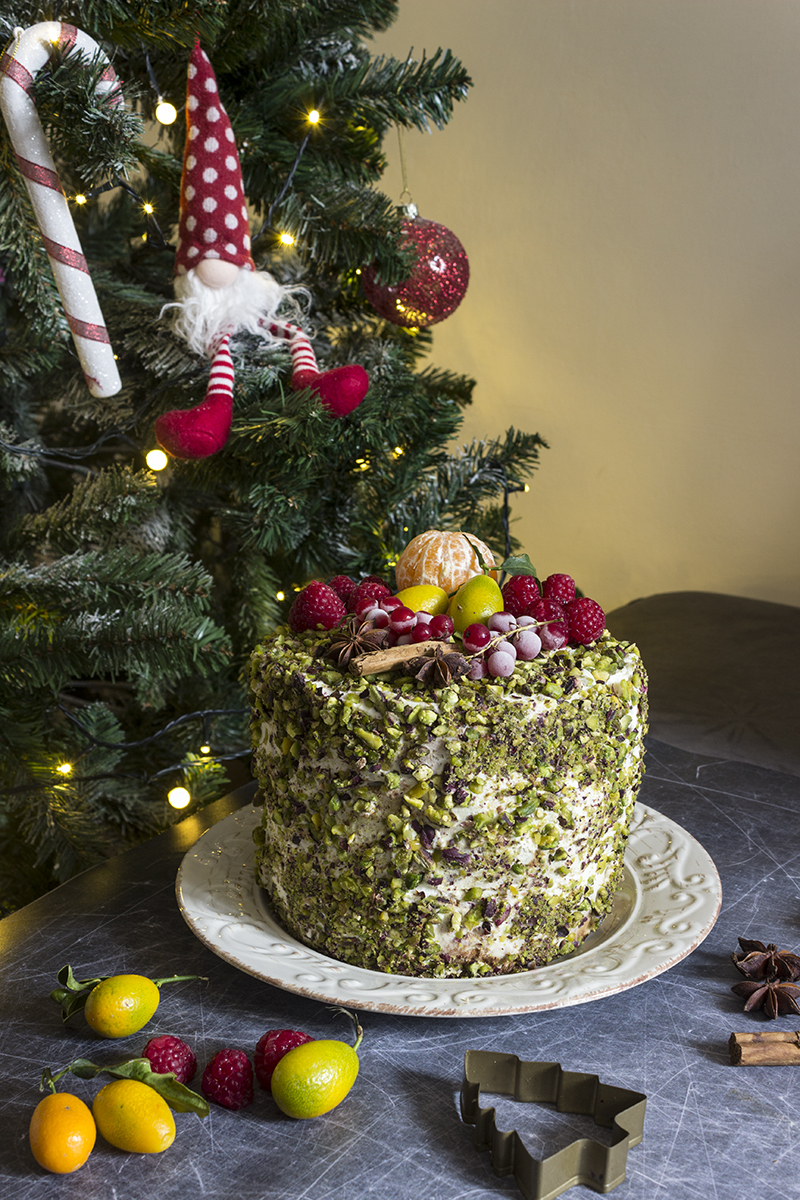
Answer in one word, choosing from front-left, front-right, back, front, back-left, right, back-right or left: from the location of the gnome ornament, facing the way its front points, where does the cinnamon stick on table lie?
front-left

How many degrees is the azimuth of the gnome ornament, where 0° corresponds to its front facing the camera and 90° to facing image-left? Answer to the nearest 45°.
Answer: approximately 0°

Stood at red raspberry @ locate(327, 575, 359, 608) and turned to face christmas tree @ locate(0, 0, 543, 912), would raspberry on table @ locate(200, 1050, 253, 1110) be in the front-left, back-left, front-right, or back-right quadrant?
back-left

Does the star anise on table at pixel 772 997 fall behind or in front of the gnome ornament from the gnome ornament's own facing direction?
in front

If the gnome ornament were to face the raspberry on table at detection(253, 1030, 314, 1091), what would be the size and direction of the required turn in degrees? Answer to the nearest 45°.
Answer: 0° — it already faces it

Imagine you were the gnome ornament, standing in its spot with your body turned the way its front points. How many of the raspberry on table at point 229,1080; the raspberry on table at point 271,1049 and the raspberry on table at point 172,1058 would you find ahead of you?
3

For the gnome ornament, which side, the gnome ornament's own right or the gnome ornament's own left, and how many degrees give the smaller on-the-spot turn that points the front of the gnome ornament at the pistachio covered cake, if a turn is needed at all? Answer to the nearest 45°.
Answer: approximately 45° to the gnome ornament's own left

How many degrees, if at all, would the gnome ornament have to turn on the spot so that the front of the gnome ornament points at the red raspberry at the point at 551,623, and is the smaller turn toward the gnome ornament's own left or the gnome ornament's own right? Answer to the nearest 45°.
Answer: approximately 45° to the gnome ornament's own left

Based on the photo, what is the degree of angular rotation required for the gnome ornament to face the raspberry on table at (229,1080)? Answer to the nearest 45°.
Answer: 0° — it already faces it
